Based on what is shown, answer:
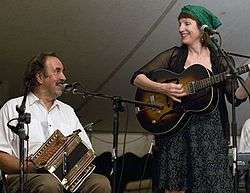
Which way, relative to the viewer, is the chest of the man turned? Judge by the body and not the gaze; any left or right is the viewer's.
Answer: facing the viewer and to the right of the viewer

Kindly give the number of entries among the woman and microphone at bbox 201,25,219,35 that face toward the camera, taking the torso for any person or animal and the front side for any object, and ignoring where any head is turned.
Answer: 1

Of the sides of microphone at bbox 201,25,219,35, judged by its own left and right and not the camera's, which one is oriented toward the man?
front

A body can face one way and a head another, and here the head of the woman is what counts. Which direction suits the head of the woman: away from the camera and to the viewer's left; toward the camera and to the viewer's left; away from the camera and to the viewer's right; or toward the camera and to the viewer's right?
toward the camera and to the viewer's left

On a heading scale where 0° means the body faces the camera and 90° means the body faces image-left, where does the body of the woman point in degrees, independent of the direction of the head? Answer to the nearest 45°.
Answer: approximately 0°

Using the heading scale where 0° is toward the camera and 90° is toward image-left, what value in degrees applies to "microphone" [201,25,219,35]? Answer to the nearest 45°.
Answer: approximately 90°

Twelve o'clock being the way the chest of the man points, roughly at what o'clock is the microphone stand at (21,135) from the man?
The microphone stand is roughly at 2 o'clock from the man.

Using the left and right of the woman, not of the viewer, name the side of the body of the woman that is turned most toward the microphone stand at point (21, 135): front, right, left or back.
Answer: right
